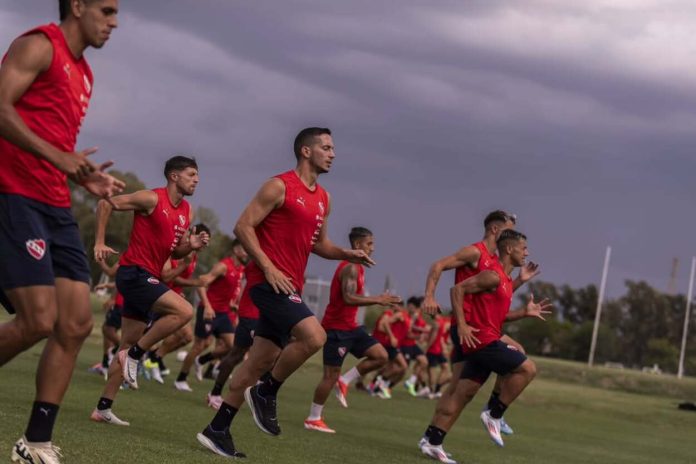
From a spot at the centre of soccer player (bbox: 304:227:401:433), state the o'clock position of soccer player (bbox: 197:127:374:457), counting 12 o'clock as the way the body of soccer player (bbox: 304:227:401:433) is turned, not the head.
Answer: soccer player (bbox: 197:127:374:457) is roughly at 3 o'clock from soccer player (bbox: 304:227:401:433).

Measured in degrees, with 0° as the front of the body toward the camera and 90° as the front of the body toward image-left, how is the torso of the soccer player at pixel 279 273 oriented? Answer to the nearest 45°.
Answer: approximately 315°

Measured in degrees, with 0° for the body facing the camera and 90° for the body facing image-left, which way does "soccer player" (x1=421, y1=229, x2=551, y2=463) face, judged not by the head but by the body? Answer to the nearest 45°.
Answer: approximately 270°

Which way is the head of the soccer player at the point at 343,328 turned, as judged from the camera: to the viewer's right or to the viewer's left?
to the viewer's right

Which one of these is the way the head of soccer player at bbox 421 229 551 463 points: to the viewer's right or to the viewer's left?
to the viewer's right

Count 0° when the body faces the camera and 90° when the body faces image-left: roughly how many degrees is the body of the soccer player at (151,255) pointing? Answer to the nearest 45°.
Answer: approximately 315°

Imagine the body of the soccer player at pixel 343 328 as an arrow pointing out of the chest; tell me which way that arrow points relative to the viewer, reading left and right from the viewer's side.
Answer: facing to the right of the viewer

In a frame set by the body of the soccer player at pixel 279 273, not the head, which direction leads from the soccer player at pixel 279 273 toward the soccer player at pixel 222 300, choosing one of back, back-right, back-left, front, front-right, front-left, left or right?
back-left

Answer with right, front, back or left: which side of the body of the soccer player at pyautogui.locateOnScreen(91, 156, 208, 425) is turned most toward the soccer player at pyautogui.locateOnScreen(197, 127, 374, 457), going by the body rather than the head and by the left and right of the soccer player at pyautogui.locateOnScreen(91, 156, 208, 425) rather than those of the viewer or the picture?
front

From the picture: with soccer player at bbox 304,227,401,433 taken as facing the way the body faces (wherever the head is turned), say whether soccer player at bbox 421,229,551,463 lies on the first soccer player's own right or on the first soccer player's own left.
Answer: on the first soccer player's own right
